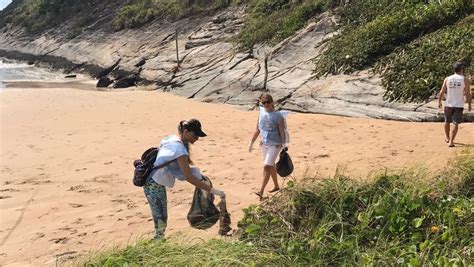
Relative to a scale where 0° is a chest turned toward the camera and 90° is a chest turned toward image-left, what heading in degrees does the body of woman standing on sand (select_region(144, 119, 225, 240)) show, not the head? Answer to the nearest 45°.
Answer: approximately 270°

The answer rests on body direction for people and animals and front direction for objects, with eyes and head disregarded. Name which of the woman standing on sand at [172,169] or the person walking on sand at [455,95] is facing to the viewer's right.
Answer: the woman standing on sand

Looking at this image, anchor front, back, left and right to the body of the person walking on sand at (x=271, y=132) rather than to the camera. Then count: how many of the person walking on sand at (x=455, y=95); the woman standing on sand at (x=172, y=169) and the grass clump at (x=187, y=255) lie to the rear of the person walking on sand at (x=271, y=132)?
1

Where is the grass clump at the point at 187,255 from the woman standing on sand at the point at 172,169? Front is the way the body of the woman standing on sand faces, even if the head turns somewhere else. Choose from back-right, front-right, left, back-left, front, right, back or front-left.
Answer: right

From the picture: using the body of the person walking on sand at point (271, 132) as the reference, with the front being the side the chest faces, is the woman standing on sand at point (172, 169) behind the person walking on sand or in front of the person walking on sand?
in front

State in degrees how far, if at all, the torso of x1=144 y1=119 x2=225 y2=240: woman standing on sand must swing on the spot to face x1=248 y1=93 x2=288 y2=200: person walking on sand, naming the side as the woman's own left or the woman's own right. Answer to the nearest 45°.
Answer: approximately 45° to the woman's own left

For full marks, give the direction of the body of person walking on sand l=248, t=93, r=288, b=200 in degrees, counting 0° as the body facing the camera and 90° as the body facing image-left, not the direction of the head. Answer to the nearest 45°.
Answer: approximately 45°

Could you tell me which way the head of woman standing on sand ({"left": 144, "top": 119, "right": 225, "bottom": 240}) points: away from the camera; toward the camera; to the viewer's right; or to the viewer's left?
to the viewer's right

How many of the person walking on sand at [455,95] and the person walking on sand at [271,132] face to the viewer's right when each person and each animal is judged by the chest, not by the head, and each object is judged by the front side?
0

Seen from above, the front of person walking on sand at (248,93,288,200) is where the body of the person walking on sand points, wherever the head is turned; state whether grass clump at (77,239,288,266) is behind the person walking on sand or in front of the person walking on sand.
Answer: in front
